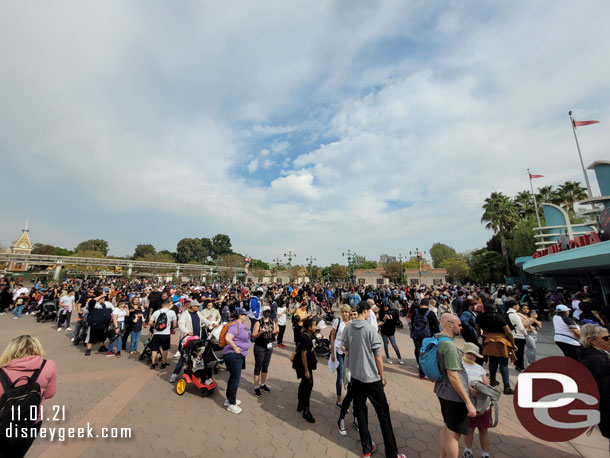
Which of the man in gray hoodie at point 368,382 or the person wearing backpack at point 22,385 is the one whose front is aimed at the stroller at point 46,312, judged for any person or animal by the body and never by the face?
the person wearing backpack

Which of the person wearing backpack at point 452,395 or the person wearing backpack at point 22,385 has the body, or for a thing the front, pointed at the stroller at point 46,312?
the person wearing backpack at point 22,385

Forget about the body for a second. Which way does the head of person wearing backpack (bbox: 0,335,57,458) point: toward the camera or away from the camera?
away from the camera

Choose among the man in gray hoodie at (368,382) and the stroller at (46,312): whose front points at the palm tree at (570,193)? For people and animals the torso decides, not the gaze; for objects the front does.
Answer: the man in gray hoodie

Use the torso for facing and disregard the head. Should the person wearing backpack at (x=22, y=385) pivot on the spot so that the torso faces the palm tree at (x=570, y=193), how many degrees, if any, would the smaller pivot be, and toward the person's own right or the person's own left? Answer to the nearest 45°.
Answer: approximately 90° to the person's own right

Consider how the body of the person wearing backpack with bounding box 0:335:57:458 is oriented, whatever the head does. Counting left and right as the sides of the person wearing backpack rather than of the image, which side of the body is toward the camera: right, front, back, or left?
back

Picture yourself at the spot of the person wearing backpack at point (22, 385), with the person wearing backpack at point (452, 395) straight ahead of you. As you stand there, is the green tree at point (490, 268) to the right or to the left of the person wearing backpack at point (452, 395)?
left

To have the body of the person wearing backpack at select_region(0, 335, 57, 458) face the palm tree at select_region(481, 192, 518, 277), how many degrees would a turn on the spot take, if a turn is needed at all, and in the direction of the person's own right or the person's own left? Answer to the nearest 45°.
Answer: approximately 90° to the person's own right

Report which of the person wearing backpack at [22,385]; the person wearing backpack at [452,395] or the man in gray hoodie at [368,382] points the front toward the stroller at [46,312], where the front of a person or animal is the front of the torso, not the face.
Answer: the person wearing backpack at [22,385]

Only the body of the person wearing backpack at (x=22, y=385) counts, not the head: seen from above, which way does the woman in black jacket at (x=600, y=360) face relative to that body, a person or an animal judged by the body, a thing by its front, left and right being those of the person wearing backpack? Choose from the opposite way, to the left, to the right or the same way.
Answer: the opposite way

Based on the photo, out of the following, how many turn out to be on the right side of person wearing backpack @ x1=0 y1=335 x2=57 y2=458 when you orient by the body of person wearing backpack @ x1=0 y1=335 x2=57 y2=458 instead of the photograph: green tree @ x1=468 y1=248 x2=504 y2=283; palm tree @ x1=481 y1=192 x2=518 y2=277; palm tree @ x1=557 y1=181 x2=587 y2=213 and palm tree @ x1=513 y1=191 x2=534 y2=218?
4

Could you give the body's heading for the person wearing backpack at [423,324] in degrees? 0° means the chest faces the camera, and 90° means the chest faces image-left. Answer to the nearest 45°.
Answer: approximately 180°

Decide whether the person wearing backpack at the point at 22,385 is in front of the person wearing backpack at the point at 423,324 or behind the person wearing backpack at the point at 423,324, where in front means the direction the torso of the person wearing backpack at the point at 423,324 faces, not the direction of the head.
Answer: behind
